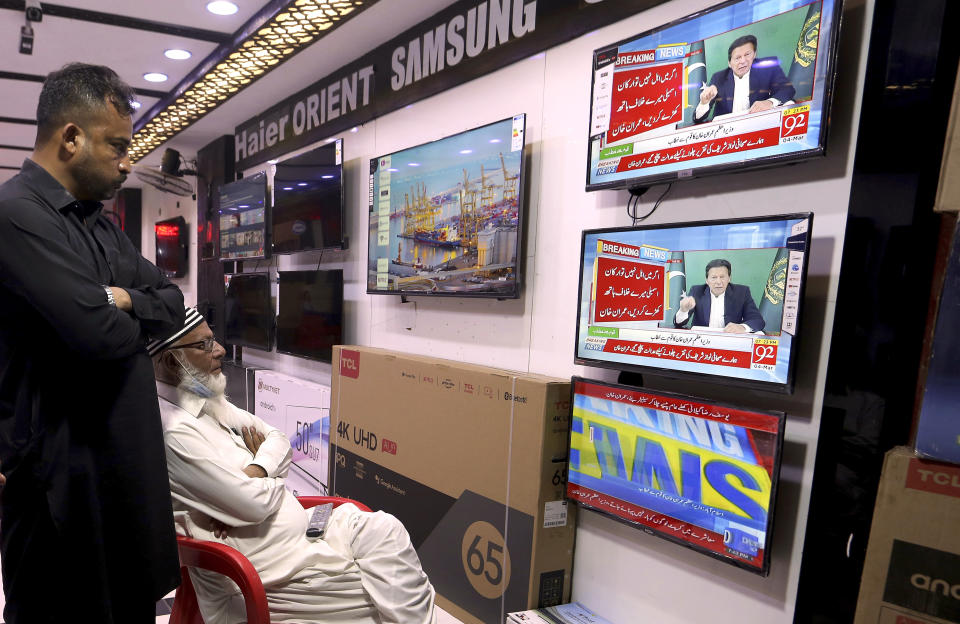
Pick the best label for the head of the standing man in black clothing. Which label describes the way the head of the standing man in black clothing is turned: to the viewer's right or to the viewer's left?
to the viewer's right

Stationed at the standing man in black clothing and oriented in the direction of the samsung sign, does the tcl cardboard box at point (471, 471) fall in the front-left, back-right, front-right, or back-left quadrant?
front-right

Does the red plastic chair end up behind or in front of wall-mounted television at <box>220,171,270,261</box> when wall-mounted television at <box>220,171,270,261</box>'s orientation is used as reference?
in front

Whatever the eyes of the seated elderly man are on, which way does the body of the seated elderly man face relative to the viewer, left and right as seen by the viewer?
facing to the right of the viewer

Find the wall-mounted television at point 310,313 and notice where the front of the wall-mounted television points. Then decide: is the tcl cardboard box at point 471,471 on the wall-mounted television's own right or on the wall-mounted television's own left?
on the wall-mounted television's own left

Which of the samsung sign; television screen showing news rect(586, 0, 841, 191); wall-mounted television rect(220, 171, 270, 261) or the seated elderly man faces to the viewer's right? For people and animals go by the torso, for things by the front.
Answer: the seated elderly man

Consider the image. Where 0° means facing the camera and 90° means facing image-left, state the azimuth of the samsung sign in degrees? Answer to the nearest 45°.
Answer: approximately 45°

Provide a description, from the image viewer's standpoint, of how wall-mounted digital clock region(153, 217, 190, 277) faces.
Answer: facing the viewer and to the left of the viewer

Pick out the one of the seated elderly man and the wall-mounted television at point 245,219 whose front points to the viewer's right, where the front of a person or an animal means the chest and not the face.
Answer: the seated elderly man

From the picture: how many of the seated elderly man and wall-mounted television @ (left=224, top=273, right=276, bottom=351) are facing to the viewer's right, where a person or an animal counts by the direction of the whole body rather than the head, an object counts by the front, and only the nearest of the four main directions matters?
1

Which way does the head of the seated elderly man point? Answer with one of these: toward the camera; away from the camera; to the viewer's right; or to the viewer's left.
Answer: to the viewer's right

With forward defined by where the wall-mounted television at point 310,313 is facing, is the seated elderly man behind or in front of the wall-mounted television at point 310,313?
in front

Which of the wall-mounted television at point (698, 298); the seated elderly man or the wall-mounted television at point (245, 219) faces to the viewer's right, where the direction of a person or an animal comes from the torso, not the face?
the seated elderly man

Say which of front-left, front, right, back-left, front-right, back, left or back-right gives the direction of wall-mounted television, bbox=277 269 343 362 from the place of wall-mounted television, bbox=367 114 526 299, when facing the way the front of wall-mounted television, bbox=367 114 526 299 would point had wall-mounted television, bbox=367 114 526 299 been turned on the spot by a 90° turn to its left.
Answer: back

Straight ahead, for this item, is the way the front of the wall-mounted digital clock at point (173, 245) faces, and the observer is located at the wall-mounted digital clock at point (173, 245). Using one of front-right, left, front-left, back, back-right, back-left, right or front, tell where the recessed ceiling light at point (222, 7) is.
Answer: front-left

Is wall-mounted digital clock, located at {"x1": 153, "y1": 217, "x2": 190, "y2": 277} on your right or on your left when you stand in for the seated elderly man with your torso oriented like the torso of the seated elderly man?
on your left
